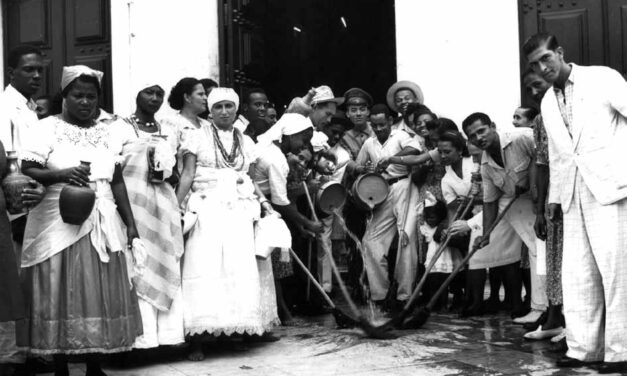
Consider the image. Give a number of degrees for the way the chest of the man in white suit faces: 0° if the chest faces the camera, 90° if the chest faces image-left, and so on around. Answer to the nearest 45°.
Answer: approximately 45°

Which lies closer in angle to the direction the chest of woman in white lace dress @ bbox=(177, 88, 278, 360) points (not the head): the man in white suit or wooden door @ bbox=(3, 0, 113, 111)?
the man in white suit

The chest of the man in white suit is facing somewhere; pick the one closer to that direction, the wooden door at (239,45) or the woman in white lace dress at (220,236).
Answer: the woman in white lace dress

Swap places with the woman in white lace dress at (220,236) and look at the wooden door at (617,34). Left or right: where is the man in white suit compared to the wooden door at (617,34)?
right

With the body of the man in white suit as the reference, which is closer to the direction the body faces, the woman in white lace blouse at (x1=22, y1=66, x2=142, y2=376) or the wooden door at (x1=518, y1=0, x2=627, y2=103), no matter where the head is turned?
the woman in white lace blouse

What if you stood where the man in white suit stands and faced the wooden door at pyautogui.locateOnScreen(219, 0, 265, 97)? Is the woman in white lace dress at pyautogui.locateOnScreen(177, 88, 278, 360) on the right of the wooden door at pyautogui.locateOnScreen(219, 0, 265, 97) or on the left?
left

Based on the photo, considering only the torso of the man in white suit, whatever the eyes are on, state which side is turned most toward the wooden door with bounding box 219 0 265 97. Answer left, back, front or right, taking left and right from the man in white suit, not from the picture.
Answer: right

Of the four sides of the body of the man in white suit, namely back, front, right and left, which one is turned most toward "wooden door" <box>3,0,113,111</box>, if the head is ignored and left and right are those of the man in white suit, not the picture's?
right

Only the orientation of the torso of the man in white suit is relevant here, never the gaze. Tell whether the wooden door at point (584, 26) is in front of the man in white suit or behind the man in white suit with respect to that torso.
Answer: behind

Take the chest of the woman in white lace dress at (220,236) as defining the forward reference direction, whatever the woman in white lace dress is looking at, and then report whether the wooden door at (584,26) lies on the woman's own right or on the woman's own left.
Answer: on the woman's own left

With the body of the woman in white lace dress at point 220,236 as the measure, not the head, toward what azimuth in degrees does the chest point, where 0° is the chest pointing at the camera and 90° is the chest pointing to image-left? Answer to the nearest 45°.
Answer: approximately 0°

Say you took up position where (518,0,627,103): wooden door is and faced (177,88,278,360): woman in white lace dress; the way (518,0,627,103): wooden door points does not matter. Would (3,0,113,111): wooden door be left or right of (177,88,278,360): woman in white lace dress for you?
right
